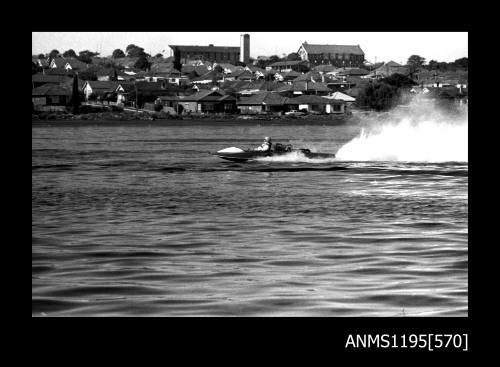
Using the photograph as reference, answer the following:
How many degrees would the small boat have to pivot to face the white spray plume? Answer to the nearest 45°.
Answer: approximately 135° to its right

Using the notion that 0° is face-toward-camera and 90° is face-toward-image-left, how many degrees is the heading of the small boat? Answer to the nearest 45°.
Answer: approximately 90°
